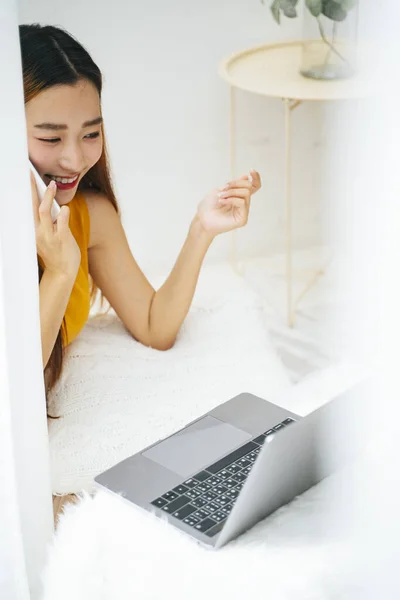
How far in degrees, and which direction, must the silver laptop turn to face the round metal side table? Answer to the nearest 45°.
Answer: approximately 45° to its right

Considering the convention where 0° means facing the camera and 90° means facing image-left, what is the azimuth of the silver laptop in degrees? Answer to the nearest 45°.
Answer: approximately 135°

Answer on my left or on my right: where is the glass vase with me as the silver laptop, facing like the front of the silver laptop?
on my right
